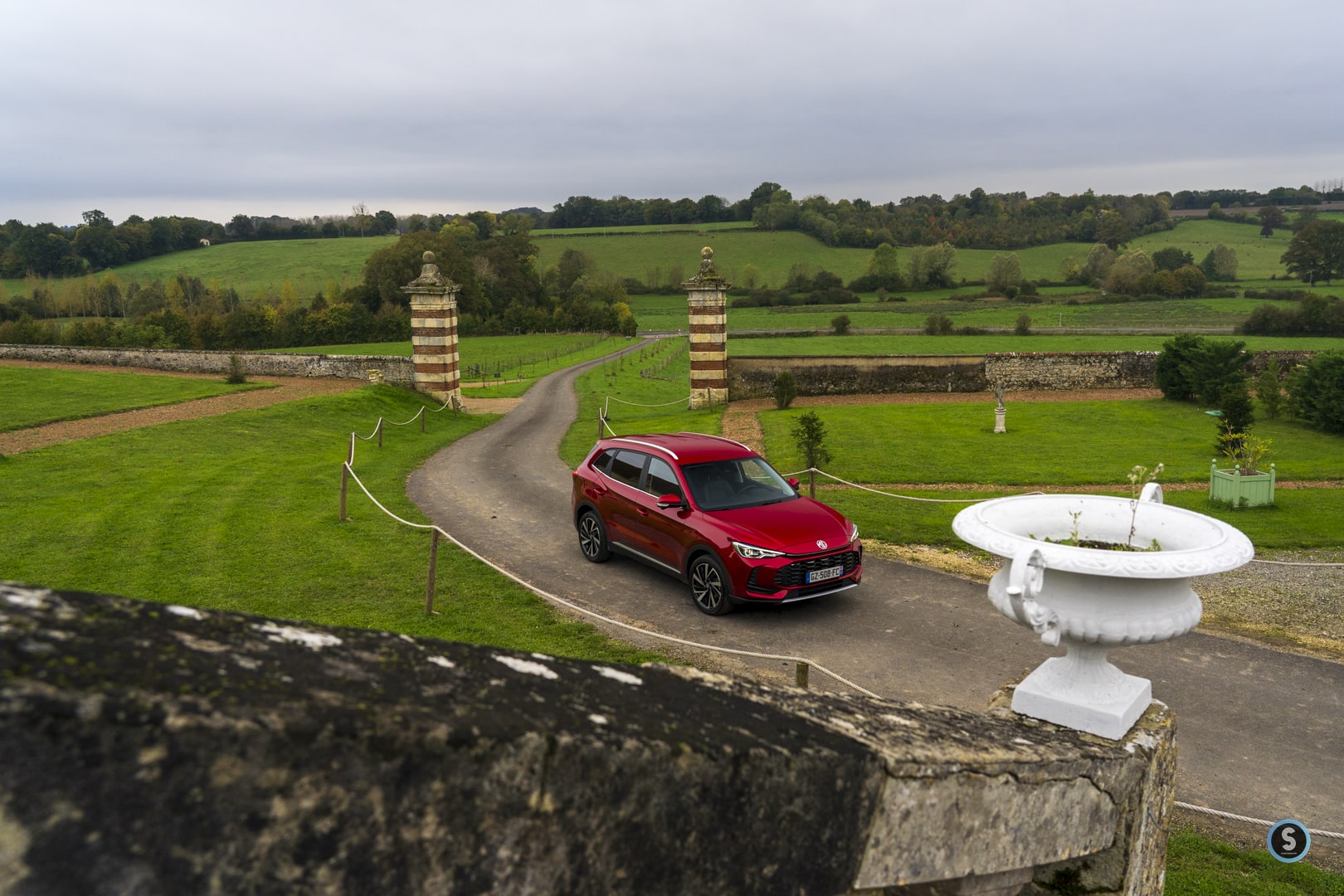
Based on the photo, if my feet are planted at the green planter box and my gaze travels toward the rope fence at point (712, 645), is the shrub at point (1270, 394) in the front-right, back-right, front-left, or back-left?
back-right

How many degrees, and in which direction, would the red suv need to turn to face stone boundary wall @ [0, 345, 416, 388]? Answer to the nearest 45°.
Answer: approximately 180°

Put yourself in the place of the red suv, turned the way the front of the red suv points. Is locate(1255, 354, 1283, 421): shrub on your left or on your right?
on your left

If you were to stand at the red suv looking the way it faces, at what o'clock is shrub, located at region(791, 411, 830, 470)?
The shrub is roughly at 8 o'clock from the red suv.

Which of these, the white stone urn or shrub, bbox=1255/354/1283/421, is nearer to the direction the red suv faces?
the white stone urn

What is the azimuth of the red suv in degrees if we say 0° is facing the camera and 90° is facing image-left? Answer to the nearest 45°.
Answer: approximately 315°

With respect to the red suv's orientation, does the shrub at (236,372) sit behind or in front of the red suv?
behind

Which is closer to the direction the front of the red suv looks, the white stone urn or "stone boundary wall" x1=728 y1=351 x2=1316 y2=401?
the white stone urn

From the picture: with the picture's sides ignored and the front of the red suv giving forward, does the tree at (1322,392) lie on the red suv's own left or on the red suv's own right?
on the red suv's own left

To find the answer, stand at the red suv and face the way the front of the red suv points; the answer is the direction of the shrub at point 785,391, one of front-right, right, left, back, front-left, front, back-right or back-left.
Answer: back-left

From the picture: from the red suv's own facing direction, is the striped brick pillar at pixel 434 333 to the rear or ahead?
to the rear

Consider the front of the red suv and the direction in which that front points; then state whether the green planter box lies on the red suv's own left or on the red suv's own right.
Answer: on the red suv's own left
